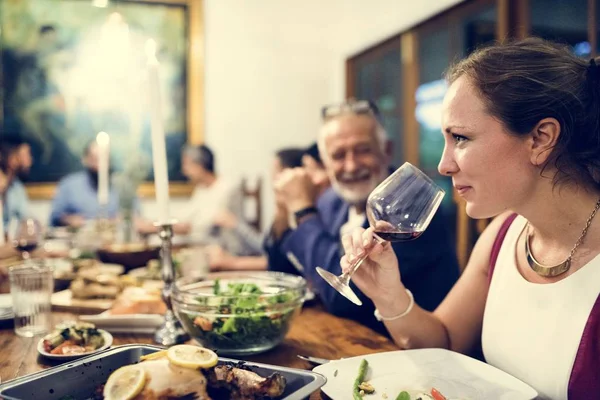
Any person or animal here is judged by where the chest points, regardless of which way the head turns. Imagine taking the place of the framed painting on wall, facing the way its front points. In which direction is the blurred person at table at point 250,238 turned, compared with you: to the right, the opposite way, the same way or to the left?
to the right

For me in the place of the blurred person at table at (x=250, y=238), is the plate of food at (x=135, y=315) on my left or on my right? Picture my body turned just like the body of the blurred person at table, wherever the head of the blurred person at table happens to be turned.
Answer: on my left

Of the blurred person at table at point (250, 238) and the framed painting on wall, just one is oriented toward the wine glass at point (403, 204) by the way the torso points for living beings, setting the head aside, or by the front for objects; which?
the framed painting on wall

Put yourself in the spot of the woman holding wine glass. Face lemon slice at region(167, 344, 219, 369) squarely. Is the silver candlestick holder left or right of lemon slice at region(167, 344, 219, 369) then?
right

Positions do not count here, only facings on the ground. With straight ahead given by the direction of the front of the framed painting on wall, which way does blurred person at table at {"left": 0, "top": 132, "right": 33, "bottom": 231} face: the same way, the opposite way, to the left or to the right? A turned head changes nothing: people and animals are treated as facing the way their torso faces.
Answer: to the left

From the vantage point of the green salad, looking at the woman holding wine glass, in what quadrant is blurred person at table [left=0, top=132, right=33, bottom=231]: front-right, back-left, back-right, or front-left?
back-left

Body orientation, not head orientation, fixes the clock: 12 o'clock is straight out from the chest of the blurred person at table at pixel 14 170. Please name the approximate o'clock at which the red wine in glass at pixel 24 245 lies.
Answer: The red wine in glass is roughly at 3 o'clock from the blurred person at table.

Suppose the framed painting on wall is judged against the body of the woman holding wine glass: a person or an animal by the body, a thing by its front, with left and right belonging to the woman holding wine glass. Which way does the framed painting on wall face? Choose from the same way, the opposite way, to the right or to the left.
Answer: to the left

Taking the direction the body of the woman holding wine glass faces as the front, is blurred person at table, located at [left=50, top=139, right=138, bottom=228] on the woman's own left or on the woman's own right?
on the woman's own right

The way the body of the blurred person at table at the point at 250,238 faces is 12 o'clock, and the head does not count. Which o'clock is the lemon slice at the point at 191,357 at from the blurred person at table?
The lemon slice is roughly at 9 o'clock from the blurred person at table.

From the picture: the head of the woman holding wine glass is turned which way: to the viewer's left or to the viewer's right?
to the viewer's left

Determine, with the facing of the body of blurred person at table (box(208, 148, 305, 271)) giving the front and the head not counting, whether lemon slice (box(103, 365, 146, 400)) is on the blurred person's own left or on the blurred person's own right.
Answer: on the blurred person's own left

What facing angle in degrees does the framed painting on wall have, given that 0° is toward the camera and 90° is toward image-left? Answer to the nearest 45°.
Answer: approximately 0°

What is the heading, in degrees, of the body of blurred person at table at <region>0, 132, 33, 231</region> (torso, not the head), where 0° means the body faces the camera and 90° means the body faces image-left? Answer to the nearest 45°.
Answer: approximately 270°

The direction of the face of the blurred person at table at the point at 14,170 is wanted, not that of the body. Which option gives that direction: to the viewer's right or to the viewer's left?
to the viewer's right
